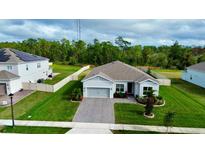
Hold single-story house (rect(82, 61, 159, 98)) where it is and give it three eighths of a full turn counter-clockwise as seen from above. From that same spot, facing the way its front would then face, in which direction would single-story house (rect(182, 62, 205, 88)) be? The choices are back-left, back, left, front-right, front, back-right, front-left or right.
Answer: front

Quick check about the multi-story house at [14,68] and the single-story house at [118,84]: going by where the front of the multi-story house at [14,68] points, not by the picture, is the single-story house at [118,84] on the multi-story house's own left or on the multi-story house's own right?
on the multi-story house's own left

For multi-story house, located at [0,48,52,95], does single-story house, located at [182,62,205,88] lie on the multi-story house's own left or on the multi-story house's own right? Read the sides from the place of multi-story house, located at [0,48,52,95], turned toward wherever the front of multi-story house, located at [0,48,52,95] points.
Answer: on the multi-story house's own left

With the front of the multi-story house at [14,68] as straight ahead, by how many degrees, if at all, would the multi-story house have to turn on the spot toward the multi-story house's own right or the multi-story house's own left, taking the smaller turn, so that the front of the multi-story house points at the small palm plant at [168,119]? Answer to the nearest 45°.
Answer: approximately 90° to the multi-story house's own left

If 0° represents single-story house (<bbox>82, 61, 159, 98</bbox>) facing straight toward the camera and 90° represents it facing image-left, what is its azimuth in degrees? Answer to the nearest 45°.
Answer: approximately 0°

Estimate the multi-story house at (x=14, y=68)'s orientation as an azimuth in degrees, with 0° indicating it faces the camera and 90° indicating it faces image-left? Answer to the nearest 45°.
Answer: approximately 45°
